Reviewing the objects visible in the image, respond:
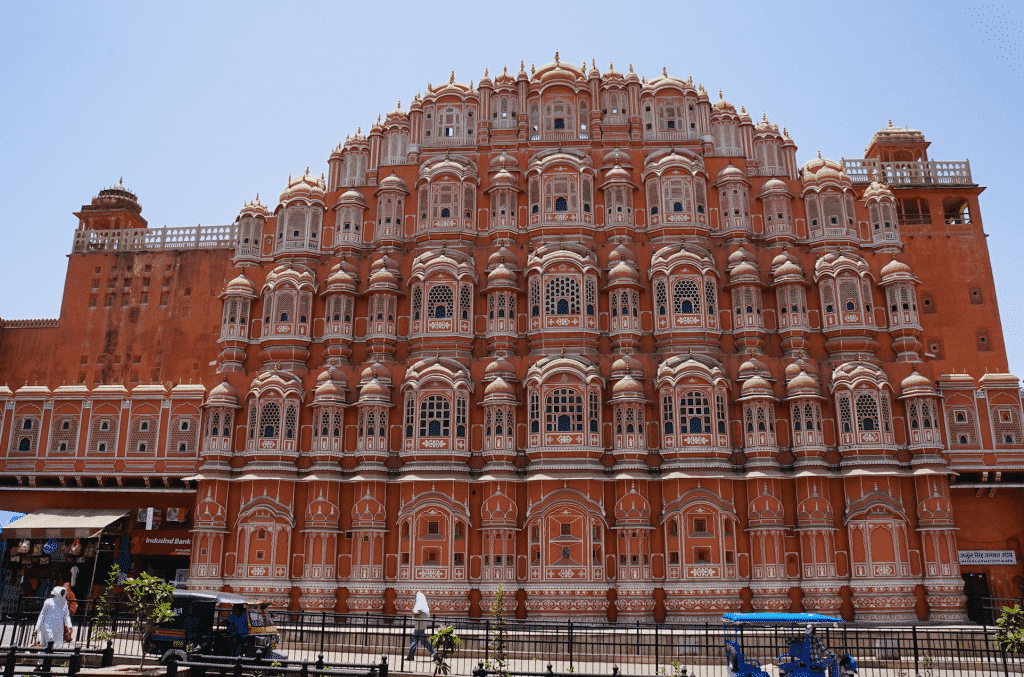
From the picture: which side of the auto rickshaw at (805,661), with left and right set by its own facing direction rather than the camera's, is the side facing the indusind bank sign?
back

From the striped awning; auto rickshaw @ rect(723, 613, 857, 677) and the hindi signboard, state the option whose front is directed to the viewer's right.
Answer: the auto rickshaw

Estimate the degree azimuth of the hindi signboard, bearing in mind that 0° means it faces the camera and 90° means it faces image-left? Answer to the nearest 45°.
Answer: approximately 0°

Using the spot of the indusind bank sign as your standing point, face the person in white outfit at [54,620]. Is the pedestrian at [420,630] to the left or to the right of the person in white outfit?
left

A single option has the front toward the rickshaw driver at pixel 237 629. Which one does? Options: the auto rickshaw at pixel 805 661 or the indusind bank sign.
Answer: the indusind bank sign

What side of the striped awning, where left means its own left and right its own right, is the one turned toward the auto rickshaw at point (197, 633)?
front

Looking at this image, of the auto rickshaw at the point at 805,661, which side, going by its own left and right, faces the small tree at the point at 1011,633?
front

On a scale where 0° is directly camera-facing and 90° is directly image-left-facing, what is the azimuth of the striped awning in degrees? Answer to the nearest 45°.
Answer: approximately 0°

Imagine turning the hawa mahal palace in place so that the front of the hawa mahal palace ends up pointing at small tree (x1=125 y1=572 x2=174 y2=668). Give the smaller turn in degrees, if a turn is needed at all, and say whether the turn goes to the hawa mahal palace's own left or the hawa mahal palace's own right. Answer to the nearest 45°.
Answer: approximately 45° to the hawa mahal palace's own right

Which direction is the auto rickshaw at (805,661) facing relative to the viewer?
to the viewer's right

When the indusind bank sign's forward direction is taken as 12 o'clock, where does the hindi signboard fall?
The hindi signboard is roughly at 10 o'clock from the indusind bank sign.
